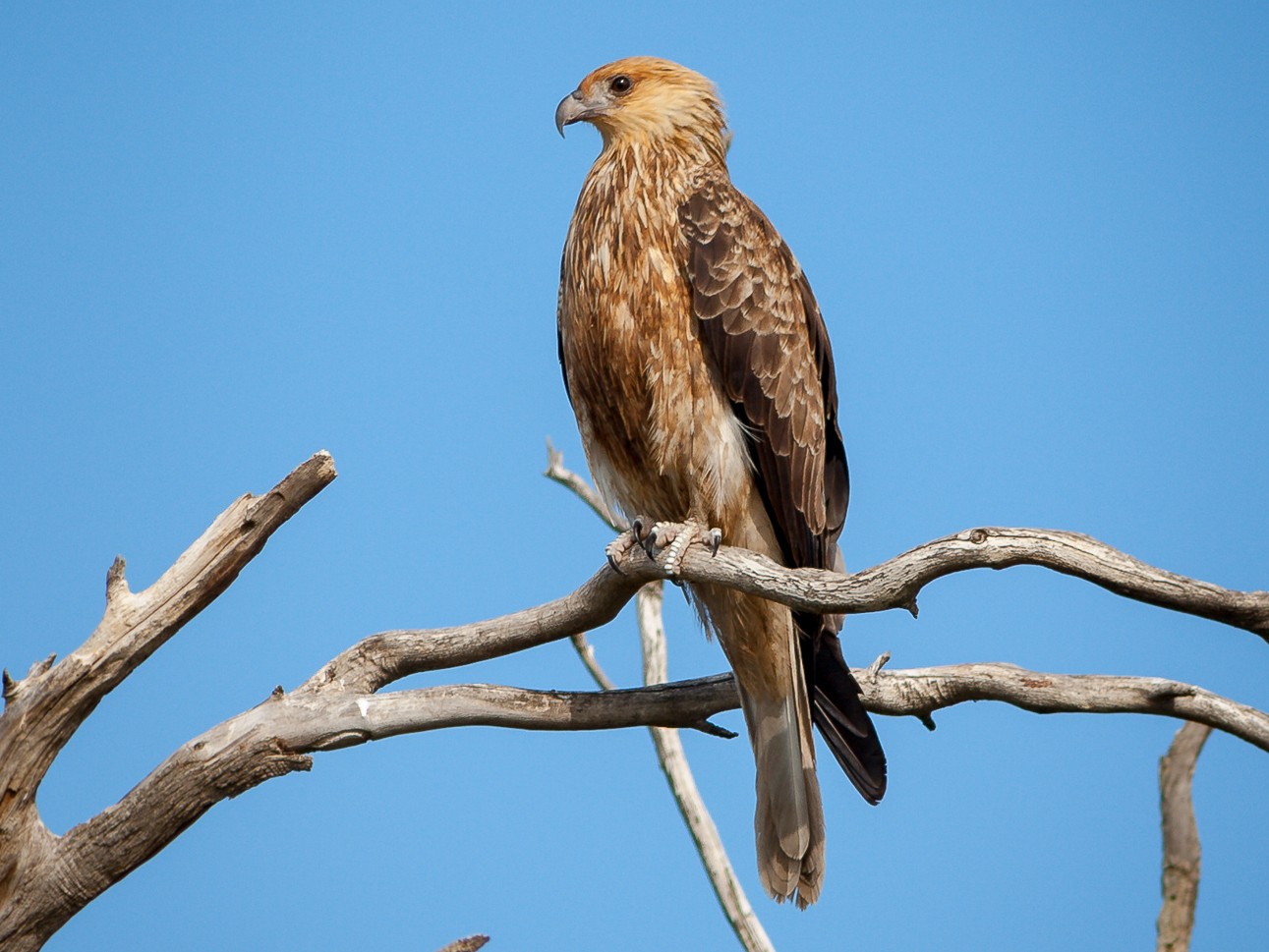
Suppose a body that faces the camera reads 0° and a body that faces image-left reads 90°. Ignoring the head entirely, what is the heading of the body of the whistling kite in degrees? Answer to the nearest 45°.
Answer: approximately 45°

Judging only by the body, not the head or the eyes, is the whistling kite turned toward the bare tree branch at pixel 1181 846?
no
